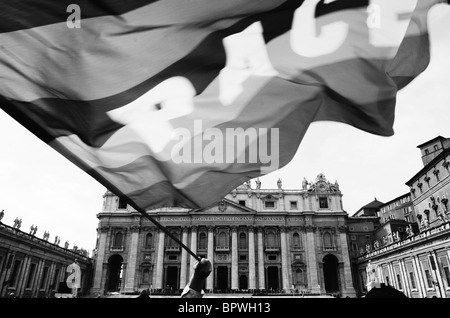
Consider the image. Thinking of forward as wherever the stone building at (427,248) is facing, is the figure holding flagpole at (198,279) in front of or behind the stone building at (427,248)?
in front

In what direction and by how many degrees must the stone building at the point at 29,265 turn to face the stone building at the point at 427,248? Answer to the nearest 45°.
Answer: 0° — it already faces it

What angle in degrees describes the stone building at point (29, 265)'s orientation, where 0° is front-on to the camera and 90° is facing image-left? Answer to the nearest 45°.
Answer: approximately 315°

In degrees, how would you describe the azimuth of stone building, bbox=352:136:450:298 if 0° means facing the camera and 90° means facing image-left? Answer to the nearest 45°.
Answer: approximately 45°

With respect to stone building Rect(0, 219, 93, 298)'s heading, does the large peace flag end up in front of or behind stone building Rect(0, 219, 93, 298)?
in front

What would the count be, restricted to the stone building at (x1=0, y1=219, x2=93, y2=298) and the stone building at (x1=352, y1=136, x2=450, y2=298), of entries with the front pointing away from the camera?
0
